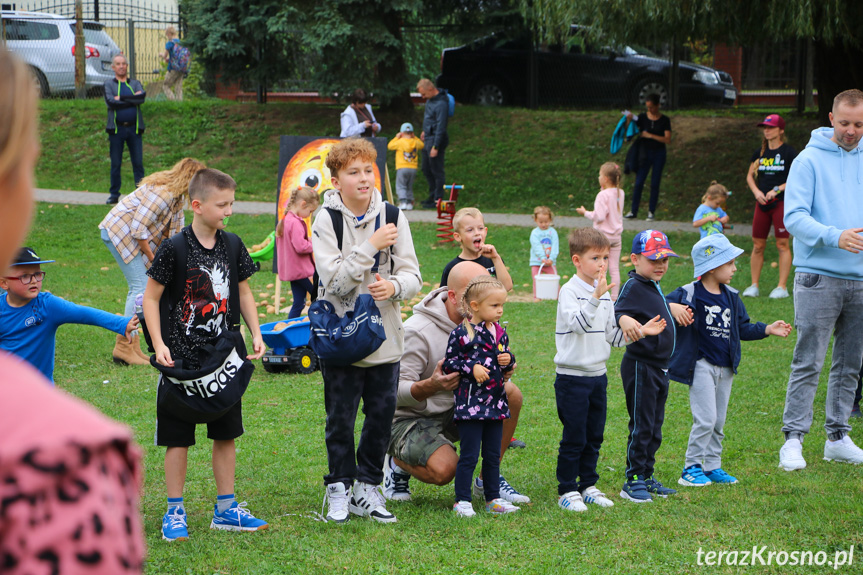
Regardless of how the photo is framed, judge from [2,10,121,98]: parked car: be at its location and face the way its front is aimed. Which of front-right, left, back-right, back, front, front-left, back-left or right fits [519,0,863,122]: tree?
back

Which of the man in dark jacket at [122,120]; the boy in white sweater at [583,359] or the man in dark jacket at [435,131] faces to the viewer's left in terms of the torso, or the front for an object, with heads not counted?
the man in dark jacket at [435,131]

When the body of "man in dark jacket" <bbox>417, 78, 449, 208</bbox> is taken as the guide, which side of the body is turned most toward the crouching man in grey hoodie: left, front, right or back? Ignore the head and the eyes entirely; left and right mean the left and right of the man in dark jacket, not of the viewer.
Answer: left

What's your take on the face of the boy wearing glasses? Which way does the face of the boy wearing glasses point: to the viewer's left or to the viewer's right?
to the viewer's right

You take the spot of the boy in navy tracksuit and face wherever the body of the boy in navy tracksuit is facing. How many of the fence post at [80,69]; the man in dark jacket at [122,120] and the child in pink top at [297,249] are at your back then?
3

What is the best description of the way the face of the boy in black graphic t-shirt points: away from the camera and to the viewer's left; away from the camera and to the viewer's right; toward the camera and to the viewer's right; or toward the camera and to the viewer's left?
toward the camera and to the viewer's right

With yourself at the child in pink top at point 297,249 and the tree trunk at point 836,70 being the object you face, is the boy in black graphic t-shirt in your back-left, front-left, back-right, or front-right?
back-right
